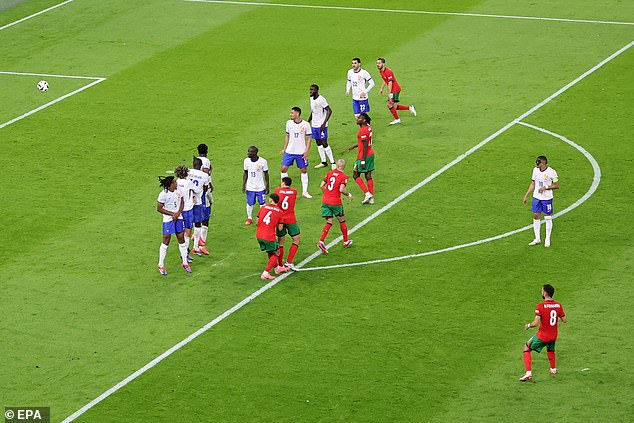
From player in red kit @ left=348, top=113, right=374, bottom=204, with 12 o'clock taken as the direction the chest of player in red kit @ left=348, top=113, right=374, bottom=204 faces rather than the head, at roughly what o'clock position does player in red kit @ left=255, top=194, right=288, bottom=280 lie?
player in red kit @ left=255, top=194, right=288, bottom=280 is roughly at 10 o'clock from player in red kit @ left=348, top=113, right=374, bottom=204.

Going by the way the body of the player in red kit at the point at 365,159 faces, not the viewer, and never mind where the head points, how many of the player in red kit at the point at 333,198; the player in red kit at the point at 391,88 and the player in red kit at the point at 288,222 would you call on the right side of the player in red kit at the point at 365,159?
1

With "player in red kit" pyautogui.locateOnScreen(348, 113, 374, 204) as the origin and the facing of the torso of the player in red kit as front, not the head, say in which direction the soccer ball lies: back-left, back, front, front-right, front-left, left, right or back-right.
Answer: front-right

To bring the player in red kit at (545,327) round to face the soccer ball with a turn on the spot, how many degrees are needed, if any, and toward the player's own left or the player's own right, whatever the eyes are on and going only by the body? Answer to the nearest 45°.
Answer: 0° — they already face it

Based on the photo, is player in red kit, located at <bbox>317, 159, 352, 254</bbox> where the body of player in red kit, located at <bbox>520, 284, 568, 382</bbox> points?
yes

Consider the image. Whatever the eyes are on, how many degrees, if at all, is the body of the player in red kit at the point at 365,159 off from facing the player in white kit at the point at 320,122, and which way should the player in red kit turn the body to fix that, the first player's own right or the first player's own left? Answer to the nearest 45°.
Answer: approximately 45° to the first player's own right

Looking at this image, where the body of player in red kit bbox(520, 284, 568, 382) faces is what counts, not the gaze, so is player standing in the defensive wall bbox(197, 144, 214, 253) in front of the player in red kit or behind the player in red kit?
in front

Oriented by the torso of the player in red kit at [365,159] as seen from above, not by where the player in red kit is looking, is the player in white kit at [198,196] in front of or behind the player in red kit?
in front

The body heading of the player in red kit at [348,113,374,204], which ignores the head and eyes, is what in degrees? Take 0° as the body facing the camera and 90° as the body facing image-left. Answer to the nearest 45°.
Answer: approximately 90°

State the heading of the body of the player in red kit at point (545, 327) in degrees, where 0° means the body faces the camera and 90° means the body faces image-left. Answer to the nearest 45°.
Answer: approximately 135°
